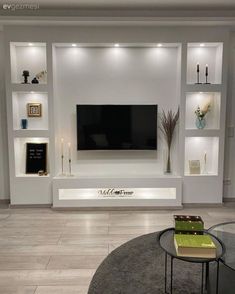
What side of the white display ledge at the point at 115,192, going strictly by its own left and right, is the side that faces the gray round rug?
front

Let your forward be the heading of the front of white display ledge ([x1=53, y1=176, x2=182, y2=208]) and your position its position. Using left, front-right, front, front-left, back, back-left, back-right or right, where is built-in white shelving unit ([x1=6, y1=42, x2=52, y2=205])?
right

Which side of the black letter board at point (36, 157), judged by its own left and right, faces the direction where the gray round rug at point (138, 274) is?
front

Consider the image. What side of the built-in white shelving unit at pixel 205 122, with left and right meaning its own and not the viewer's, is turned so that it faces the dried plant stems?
right

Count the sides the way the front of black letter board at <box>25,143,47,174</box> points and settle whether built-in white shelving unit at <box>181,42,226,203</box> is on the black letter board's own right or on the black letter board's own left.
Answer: on the black letter board's own left

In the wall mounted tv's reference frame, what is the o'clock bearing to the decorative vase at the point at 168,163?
The decorative vase is roughly at 9 o'clock from the wall mounted tv.

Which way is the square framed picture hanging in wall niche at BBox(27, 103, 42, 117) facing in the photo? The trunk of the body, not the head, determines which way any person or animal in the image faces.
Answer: toward the camera

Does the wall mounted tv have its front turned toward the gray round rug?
yes

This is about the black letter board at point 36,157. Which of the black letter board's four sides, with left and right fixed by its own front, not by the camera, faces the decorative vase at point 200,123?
left

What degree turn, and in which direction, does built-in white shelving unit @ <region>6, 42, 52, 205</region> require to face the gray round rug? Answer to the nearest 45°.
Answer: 0° — it already faces it

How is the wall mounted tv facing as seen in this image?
toward the camera

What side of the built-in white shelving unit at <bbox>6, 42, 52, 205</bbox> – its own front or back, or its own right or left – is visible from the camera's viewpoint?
front

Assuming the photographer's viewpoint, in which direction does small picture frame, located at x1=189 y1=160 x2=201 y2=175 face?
facing the viewer

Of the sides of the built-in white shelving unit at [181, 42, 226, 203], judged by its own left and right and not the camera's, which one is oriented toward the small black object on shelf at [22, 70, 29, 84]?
right

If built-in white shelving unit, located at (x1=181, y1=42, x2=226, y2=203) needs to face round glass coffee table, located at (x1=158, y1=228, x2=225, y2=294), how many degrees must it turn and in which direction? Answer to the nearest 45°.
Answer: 0° — it already faces it

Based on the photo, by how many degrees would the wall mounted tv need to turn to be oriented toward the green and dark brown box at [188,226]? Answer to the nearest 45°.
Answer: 0° — it already faces it
